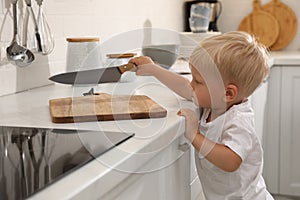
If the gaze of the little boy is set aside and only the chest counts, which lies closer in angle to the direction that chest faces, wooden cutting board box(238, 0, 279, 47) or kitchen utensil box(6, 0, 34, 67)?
the kitchen utensil

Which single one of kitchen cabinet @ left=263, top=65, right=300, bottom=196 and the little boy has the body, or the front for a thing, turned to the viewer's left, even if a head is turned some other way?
the little boy

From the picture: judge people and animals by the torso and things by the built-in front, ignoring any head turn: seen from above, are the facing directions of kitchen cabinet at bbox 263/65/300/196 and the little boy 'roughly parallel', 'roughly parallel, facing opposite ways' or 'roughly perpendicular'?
roughly perpendicular

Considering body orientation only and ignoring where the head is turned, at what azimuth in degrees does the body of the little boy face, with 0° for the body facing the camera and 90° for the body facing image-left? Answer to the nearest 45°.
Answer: approximately 90°

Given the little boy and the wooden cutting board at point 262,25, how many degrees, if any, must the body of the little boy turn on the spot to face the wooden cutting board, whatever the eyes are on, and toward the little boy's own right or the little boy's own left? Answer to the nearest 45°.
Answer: approximately 90° to the little boy's own right

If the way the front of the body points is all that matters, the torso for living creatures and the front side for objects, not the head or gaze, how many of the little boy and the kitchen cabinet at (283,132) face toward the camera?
1

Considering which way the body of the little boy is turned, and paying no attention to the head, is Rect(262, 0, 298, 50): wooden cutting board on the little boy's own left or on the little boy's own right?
on the little boy's own right

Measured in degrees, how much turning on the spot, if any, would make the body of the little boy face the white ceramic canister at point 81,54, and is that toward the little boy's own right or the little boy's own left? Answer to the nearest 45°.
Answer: approximately 45° to the little boy's own right

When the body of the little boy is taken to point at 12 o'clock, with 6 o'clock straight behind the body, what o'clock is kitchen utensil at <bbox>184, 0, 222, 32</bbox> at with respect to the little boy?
The kitchen utensil is roughly at 3 o'clock from the little boy.
